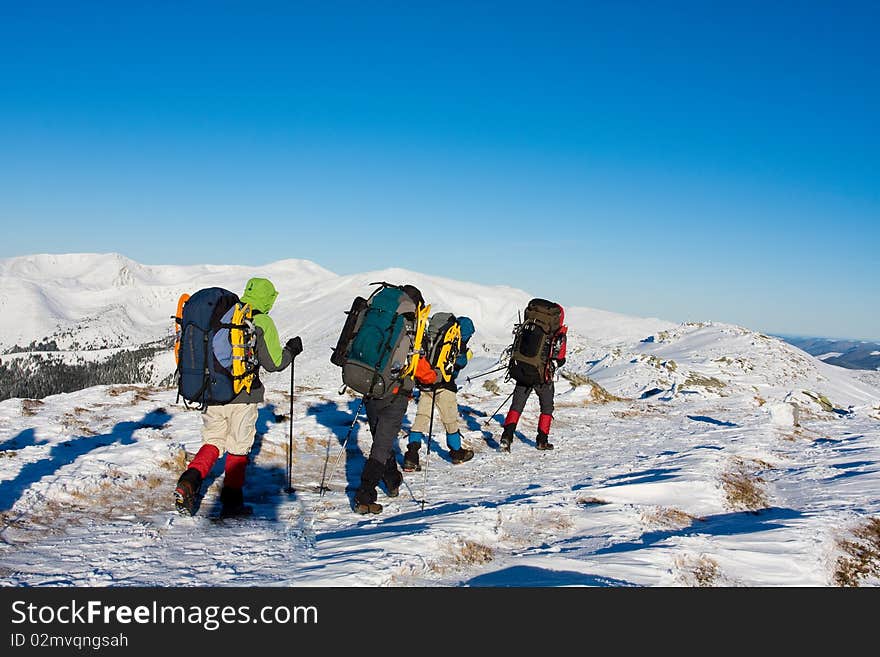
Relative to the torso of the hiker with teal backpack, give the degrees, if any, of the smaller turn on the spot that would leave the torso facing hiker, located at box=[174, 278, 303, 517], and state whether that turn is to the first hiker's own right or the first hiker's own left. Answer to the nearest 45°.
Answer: approximately 135° to the first hiker's own left

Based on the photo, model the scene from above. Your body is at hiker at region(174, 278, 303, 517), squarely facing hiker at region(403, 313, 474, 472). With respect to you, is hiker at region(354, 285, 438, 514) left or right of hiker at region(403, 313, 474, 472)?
right

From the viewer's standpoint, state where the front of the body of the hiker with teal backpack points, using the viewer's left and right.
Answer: facing away from the viewer and to the right of the viewer

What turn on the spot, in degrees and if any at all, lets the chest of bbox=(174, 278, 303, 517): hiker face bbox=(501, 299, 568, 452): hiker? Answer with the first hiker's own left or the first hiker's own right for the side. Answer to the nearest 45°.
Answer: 0° — they already face them

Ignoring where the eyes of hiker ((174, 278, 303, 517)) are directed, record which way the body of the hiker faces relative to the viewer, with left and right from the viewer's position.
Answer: facing away from the viewer and to the right of the viewer
